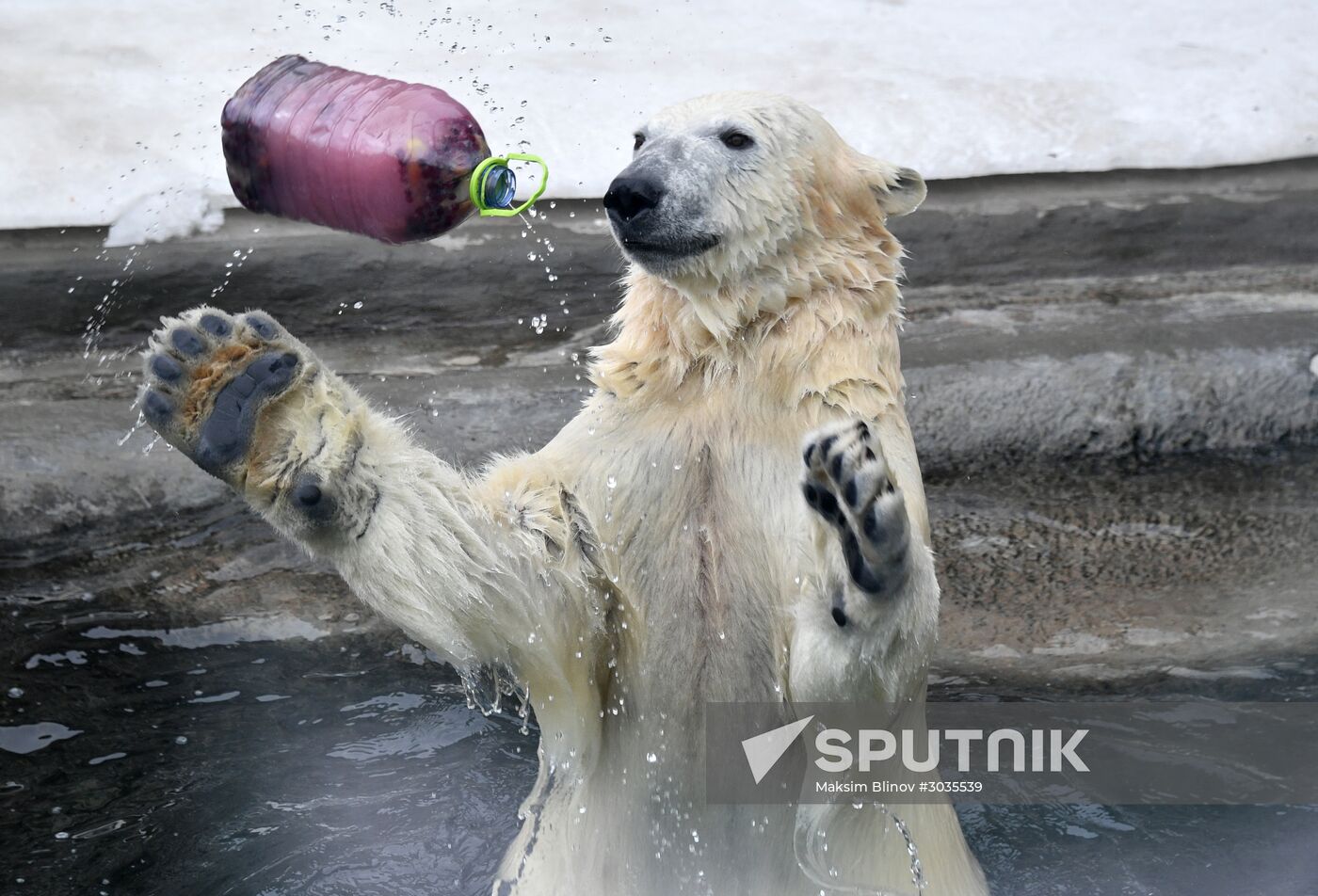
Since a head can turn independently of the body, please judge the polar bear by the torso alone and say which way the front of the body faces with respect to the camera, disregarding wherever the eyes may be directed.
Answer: toward the camera
